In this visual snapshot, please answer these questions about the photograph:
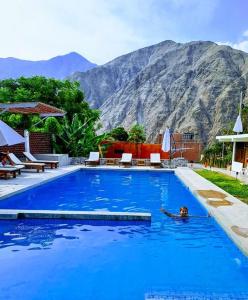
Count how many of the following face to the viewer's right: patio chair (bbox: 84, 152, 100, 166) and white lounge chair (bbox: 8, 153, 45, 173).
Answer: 1

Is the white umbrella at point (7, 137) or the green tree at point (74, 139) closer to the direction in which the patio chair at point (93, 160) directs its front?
the white umbrella

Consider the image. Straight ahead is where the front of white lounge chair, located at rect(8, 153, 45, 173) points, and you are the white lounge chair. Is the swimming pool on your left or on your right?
on your right

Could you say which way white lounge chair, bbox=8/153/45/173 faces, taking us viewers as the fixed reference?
facing to the right of the viewer

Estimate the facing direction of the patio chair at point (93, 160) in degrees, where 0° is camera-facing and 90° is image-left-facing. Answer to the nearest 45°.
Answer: approximately 45°

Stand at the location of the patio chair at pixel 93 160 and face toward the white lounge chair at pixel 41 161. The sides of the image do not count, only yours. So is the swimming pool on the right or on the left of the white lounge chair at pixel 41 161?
left

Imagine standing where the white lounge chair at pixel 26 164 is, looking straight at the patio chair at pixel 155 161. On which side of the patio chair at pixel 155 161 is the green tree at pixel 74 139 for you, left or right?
left

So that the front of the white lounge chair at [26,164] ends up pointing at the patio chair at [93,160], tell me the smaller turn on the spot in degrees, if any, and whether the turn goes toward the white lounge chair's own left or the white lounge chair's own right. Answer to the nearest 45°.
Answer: approximately 45° to the white lounge chair's own left

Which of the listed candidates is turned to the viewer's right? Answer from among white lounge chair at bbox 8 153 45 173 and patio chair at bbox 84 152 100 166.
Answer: the white lounge chair

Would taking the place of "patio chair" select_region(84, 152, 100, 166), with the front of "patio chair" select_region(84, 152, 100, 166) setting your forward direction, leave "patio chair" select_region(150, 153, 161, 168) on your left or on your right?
on your left

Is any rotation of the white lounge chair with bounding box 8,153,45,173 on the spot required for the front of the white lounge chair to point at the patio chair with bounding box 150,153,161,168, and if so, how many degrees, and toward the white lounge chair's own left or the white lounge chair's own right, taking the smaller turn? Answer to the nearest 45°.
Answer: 0° — it already faces it

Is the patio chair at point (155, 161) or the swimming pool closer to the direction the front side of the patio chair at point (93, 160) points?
the swimming pool

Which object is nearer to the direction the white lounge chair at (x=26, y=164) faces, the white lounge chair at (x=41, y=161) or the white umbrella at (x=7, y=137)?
the white lounge chair

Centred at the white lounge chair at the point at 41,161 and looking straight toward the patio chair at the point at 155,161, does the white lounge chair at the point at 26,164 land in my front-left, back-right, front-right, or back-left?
back-right

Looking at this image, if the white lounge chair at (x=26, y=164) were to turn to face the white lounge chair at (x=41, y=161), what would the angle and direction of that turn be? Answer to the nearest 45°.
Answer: approximately 45° to its left

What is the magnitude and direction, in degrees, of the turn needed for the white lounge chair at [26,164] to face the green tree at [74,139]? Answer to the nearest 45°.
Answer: approximately 45° to its left
